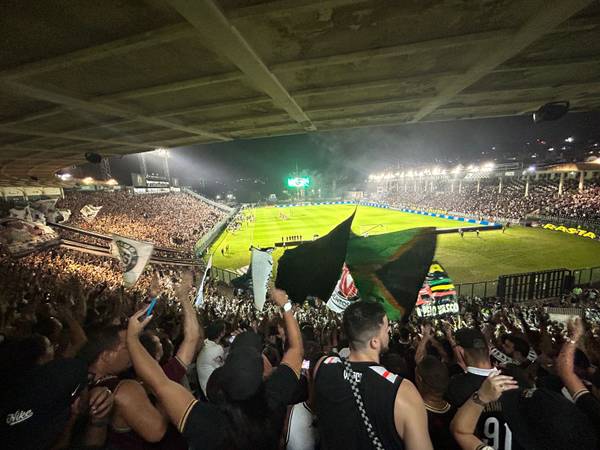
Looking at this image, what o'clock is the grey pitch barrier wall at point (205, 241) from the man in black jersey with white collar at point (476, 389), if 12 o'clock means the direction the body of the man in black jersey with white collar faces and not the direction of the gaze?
The grey pitch barrier wall is roughly at 10 o'clock from the man in black jersey with white collar.

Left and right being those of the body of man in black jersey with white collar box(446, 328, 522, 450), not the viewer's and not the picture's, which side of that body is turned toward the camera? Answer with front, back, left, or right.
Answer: back

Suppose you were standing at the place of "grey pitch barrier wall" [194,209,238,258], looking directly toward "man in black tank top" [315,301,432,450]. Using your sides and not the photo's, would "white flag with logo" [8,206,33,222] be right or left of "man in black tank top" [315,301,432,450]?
right

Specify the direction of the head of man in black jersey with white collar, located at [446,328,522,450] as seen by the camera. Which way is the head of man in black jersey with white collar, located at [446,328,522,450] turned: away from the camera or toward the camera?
away from the camera

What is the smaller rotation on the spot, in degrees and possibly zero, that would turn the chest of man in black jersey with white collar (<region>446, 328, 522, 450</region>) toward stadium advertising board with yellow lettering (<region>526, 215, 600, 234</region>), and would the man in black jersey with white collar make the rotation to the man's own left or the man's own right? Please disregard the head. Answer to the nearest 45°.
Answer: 0° — they already face it

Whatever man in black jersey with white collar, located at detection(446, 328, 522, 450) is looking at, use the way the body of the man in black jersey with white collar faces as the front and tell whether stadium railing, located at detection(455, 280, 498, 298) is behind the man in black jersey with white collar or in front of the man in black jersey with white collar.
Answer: in front

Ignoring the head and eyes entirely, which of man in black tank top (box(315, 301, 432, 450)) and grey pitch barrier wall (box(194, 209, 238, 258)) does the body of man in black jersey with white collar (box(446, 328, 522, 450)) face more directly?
the grey pitch barrier wall

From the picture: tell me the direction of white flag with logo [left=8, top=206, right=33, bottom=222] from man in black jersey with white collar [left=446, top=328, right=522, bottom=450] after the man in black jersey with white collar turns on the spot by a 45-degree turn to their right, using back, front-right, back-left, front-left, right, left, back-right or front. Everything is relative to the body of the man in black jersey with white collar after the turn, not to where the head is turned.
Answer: back-left

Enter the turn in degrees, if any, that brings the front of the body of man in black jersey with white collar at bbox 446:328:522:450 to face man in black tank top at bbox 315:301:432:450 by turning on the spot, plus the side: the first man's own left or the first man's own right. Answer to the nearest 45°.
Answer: approximately 135° to the first man's own left

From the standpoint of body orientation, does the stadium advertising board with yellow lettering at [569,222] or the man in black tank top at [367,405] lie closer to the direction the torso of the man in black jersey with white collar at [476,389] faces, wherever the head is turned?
the stadium advertising board with yellow lettering

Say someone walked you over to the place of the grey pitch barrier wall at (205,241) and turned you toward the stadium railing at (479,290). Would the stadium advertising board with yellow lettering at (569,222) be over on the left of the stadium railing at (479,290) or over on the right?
left
